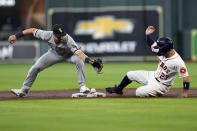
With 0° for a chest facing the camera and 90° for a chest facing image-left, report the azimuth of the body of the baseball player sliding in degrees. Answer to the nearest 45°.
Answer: approximately 45°
